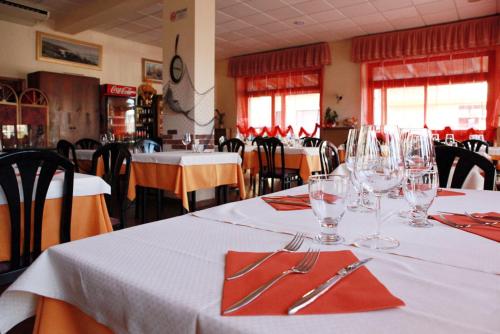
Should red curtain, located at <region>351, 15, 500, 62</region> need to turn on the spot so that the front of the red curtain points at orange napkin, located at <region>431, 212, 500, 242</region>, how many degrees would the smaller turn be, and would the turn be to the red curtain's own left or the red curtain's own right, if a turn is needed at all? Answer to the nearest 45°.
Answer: approximately 45° to the red curtain's own left

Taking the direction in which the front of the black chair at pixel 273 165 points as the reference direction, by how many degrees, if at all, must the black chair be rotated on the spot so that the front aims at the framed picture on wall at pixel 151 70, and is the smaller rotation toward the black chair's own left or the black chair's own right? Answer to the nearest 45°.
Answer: approximately 90° to the black chair's own left

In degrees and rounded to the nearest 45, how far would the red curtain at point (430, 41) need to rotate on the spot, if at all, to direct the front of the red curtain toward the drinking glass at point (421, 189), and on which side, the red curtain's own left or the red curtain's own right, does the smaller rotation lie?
approximately 45° to the red curtain's own left

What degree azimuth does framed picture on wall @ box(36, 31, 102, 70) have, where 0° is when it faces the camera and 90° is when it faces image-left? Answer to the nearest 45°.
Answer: approximately 315°

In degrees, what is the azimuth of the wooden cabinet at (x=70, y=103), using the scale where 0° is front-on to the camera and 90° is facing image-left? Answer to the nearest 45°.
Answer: approximately 315°
